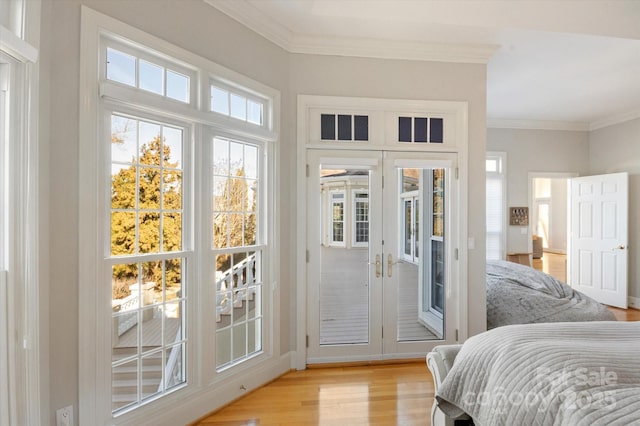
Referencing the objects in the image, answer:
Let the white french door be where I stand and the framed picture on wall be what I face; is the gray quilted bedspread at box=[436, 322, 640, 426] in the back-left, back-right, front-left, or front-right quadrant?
back-right

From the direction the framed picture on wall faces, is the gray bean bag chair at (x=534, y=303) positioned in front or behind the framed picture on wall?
in front

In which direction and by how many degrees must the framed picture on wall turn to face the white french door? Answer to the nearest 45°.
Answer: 0° — it already faces it

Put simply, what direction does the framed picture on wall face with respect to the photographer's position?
facing the viewer

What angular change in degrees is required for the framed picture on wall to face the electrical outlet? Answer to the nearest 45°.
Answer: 0° — it already faces it

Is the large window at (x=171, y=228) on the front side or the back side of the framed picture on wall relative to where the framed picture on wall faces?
on the front side

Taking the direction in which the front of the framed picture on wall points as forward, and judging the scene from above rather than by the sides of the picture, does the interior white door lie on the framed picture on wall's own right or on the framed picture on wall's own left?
on the framed picture on wall's own left

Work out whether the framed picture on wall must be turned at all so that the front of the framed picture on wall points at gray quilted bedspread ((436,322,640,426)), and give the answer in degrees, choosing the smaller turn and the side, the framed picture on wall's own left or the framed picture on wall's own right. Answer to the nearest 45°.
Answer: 0° — it already faces it
